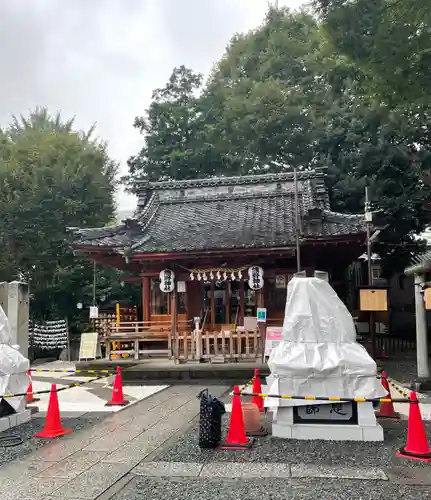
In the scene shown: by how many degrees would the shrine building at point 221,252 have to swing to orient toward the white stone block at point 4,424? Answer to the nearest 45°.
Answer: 0° — it already faces it

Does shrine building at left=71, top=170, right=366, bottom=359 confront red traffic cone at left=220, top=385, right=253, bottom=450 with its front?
yes

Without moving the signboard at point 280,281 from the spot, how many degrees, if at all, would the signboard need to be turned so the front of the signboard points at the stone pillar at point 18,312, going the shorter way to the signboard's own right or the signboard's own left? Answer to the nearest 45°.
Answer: approximately 45° to the signboard's own right

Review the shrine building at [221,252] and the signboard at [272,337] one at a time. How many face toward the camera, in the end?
2

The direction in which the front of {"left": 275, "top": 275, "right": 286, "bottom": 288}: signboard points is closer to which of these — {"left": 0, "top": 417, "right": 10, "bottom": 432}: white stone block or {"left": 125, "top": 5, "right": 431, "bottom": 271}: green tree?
the white stone block

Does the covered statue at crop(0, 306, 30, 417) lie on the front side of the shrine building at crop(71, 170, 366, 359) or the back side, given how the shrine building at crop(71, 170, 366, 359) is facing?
on the front side

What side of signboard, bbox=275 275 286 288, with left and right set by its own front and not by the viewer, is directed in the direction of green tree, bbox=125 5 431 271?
back

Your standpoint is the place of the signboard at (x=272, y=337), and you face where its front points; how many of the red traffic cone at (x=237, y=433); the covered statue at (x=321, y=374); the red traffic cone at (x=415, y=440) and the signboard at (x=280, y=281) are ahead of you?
3

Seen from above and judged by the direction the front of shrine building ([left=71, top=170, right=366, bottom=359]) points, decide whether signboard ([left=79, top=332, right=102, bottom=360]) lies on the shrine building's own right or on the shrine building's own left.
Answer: on the shrine building's own right
